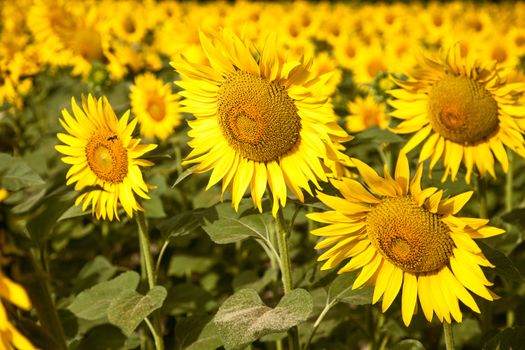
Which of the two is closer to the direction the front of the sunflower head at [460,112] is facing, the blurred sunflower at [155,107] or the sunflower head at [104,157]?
the sunflower head

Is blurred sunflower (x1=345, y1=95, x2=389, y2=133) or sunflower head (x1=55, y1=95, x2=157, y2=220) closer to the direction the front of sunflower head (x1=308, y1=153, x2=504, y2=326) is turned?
the sunflower head

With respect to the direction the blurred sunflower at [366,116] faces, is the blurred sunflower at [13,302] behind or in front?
in front

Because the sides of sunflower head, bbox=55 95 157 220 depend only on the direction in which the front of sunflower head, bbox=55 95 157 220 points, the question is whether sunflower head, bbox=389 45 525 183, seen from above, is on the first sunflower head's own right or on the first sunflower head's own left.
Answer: on the first sunflower head's own left

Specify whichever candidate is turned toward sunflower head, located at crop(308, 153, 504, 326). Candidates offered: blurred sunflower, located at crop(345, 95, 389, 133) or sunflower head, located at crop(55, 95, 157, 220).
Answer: the blurred sunflower

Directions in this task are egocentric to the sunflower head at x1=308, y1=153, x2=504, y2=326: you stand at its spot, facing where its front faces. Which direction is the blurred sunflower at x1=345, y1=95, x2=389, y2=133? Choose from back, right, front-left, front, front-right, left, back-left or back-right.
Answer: back-right

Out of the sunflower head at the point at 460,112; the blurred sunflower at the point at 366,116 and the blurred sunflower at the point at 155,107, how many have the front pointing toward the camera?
3

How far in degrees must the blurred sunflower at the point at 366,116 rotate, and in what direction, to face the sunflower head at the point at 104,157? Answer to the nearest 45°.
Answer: approximately 45° to its right

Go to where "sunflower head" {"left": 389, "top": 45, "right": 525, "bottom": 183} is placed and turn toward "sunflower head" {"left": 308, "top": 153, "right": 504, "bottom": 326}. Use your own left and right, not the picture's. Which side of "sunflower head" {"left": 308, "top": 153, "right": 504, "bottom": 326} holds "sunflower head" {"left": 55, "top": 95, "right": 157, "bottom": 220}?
right

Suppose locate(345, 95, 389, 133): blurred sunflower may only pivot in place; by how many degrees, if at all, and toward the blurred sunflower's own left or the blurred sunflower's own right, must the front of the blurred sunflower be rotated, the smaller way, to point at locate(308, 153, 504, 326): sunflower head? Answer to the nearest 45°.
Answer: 0° — it already faces it

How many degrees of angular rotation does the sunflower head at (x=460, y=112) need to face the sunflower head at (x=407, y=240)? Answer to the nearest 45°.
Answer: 0° — it already faces it

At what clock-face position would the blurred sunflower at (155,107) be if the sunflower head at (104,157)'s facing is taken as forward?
The blurred sunflower is roughly at 5 o'clock from the sunflower head.
